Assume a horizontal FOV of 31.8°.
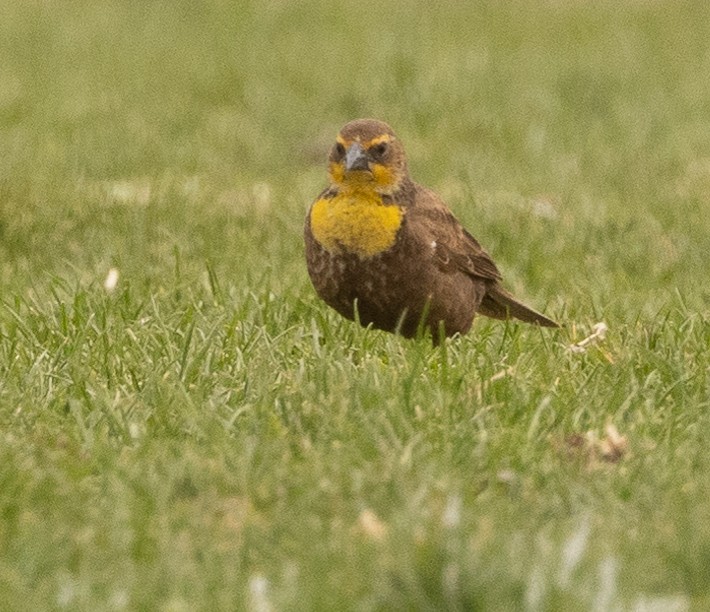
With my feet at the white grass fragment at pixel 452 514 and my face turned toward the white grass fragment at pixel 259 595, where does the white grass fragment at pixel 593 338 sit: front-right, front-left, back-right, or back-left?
back-right

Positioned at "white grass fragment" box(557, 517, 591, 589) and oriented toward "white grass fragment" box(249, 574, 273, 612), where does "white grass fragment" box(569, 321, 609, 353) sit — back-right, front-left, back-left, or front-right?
back-right

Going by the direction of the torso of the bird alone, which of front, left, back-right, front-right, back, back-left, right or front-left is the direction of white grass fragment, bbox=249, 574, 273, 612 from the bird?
front-left

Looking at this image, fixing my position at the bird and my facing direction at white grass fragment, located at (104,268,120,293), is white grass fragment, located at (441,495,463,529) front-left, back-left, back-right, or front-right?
back-left

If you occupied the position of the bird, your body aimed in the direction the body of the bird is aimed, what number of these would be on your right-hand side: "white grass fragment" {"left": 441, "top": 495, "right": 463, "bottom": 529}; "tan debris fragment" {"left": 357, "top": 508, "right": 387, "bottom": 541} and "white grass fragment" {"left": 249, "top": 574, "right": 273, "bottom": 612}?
0

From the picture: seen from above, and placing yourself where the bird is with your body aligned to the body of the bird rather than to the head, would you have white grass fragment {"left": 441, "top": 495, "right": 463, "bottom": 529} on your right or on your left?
on your left

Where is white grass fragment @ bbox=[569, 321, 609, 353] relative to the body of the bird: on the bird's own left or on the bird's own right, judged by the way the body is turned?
on the bird's own left

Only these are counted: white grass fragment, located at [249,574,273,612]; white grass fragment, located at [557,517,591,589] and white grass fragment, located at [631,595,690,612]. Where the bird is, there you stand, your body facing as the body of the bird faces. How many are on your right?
0

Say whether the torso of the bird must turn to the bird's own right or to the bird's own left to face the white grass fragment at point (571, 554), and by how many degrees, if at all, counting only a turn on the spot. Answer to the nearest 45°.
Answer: approximately 45° to the bird's own left

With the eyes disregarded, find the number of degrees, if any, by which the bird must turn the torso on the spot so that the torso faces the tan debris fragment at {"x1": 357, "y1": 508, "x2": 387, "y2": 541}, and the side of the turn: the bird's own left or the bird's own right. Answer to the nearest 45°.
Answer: approximately 45° to the bird's own left

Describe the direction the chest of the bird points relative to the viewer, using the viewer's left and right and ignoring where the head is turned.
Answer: facing the viewer and to the left of the viewer
